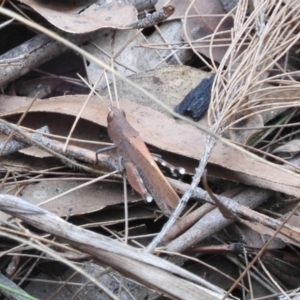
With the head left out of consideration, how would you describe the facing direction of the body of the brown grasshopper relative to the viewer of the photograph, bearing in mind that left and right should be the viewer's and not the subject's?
facing away from the viewer and to the left of the viewer
